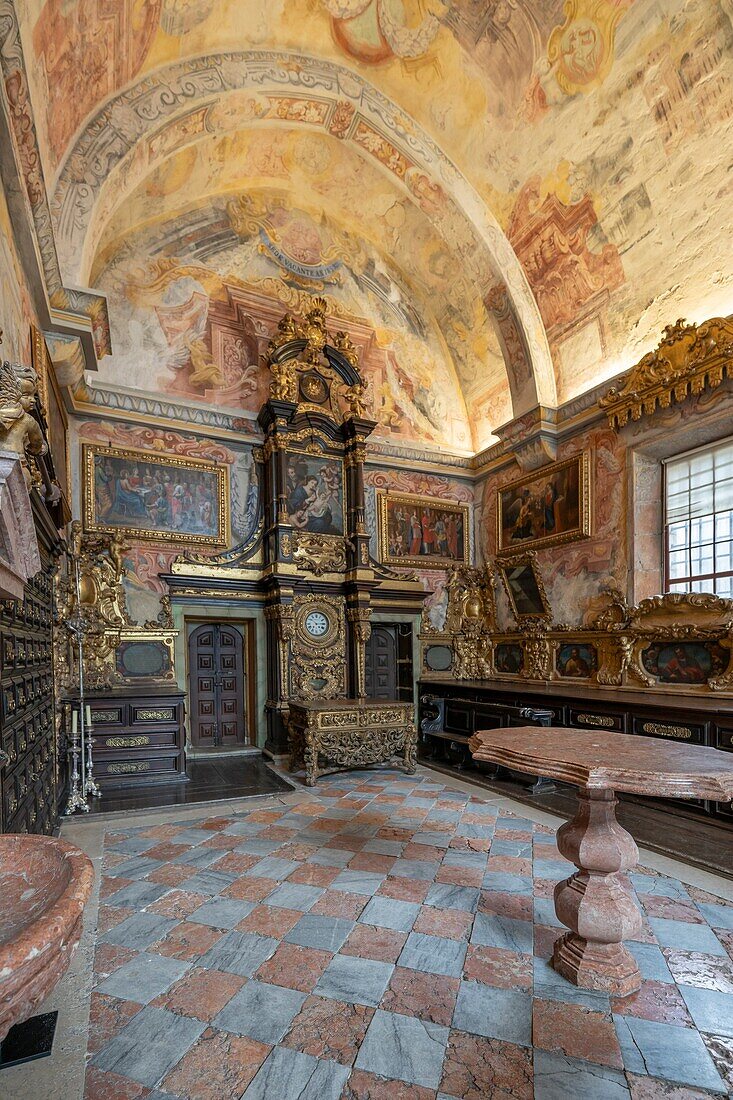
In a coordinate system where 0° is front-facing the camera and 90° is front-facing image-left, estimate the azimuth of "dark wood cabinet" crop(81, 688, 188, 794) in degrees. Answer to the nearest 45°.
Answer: approximately 0°

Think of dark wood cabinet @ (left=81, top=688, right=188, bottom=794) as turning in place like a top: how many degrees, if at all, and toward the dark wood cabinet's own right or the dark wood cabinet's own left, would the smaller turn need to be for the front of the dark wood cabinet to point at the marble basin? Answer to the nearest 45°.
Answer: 0° — it already faces it

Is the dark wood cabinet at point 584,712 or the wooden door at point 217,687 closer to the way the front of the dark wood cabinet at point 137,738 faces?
the dark wood cabinet

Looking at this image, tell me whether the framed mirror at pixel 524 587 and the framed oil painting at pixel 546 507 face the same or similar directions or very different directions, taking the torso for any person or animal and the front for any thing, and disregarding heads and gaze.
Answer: same or similar directions

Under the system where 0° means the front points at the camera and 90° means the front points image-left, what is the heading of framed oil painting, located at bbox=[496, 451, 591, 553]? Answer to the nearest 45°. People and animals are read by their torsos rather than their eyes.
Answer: approximately 45°

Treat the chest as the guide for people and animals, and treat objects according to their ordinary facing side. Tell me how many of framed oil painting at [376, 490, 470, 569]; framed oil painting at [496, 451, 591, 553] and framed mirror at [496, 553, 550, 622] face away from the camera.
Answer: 0

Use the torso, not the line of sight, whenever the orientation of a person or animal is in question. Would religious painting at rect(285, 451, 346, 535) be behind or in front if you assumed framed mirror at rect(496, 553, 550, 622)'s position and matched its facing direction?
in front

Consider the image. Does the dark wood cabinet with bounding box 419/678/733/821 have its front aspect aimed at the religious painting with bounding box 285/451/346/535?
no

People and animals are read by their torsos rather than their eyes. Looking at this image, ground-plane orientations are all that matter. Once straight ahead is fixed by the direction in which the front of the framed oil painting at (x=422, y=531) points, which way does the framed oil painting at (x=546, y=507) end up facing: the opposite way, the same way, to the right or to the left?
to the right

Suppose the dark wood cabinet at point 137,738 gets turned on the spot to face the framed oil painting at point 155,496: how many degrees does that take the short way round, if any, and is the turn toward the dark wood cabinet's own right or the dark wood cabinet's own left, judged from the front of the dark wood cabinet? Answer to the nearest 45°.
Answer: approximately 180°

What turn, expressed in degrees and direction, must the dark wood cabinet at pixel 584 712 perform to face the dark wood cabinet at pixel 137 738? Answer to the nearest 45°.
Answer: approximately 45° to its right

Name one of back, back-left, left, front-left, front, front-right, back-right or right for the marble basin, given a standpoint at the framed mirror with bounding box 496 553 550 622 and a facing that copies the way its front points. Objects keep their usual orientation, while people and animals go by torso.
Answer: front-left

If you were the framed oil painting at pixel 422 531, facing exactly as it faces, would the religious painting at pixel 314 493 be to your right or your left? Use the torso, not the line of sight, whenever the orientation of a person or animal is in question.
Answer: on your right

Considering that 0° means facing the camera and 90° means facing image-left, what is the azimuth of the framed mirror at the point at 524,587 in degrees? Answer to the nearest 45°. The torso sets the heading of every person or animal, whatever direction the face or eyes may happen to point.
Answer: approximately 45°

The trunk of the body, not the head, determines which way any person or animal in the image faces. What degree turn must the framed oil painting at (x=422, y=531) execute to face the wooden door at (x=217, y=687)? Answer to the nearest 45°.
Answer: approximately 90° to its right

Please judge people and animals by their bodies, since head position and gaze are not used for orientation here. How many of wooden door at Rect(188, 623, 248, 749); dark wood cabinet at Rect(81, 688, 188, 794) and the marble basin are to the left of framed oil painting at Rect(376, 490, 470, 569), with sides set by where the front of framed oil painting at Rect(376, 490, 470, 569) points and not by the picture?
0

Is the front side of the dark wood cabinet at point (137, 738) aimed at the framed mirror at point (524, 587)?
no
